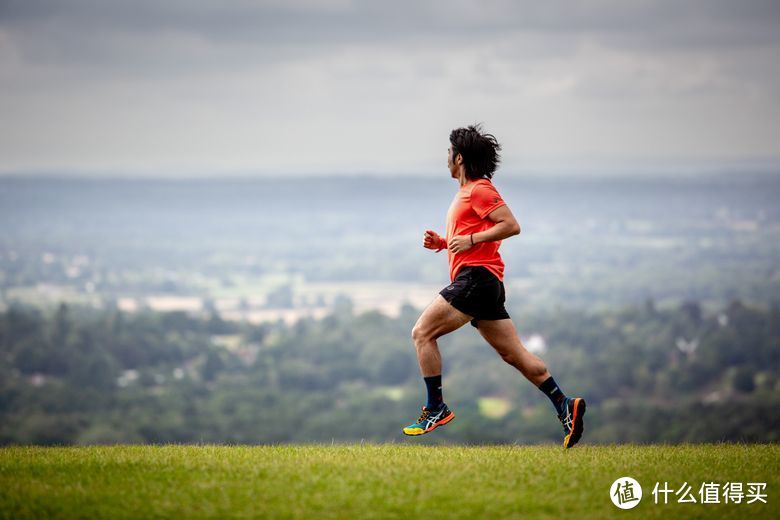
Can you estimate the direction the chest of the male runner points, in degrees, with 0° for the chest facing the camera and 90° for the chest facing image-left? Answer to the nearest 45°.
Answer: approximately 90°
